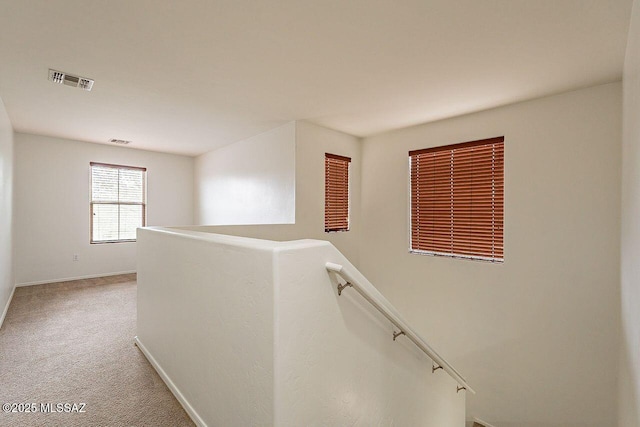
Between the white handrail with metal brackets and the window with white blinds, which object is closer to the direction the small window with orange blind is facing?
the white handrail with metal brackets

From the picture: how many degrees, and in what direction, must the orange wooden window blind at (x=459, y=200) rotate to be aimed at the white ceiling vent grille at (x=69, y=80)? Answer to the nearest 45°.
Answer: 0° — it already faces it

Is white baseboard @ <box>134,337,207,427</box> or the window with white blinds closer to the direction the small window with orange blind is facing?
the white baseboard

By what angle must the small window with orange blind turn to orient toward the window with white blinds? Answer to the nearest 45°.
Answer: approximately 135° to its right

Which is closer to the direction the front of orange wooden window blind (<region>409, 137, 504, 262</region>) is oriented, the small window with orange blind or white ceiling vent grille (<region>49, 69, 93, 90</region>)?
the white ceiling vent grille

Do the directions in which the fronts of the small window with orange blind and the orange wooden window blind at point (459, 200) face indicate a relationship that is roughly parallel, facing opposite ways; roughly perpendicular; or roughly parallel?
roughly perpendicular

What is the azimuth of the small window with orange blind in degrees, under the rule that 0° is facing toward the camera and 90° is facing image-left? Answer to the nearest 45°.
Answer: approximately 315°

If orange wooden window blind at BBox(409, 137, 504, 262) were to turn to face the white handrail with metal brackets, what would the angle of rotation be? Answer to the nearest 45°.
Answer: approximately 45° to its left
